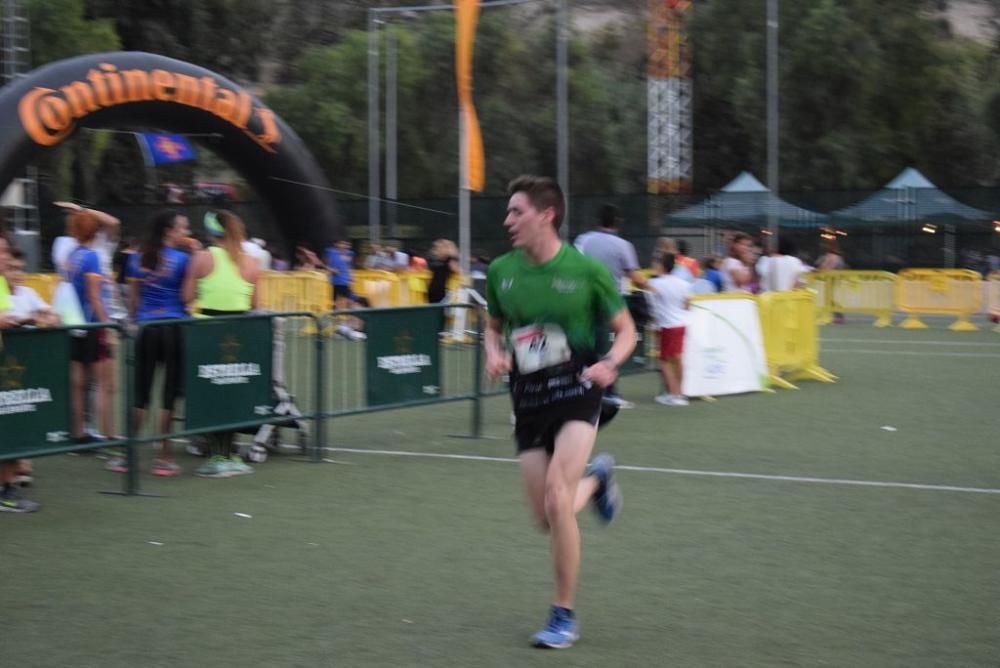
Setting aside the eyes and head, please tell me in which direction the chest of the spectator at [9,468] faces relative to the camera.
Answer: to the viewer's right

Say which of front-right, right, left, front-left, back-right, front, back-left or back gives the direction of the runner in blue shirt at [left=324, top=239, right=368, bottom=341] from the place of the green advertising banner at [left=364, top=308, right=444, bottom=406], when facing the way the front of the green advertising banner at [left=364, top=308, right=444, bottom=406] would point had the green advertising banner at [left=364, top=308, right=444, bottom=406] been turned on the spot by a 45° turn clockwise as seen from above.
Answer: back-right

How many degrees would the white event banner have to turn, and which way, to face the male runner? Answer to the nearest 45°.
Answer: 0° — it already faces them

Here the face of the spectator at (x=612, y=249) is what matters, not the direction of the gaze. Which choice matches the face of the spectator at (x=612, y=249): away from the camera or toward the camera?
away from the camera

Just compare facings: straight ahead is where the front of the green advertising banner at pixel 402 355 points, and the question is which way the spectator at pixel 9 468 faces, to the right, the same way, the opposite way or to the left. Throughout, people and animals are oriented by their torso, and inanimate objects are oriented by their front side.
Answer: the same way

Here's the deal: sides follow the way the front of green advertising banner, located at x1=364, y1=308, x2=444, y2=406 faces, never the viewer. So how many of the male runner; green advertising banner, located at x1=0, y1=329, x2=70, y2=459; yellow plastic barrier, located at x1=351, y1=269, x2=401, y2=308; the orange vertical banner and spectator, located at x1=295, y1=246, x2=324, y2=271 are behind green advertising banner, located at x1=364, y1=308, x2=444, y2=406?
3

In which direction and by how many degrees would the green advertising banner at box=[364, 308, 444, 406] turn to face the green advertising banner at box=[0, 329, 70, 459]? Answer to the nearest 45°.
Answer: approximately 45° to its right

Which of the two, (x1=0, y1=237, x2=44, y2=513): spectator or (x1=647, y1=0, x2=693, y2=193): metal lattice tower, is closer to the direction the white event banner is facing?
the spectator

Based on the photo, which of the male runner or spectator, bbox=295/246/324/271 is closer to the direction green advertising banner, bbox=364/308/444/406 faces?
the male runner

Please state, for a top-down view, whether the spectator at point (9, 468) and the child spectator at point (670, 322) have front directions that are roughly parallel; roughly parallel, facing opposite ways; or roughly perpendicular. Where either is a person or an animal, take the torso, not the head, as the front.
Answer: roughly perpendicular

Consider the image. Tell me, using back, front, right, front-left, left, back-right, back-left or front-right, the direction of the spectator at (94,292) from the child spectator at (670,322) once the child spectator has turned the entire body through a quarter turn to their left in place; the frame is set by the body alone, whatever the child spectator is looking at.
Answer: front

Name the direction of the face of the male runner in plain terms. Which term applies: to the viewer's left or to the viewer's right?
to the viewer's left

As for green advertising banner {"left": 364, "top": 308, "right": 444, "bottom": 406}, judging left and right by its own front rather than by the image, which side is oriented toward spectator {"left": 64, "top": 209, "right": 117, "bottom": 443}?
right

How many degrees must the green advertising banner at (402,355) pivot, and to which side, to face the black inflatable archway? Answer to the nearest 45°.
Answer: approximately 180°

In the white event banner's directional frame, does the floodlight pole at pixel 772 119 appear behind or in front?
behind
